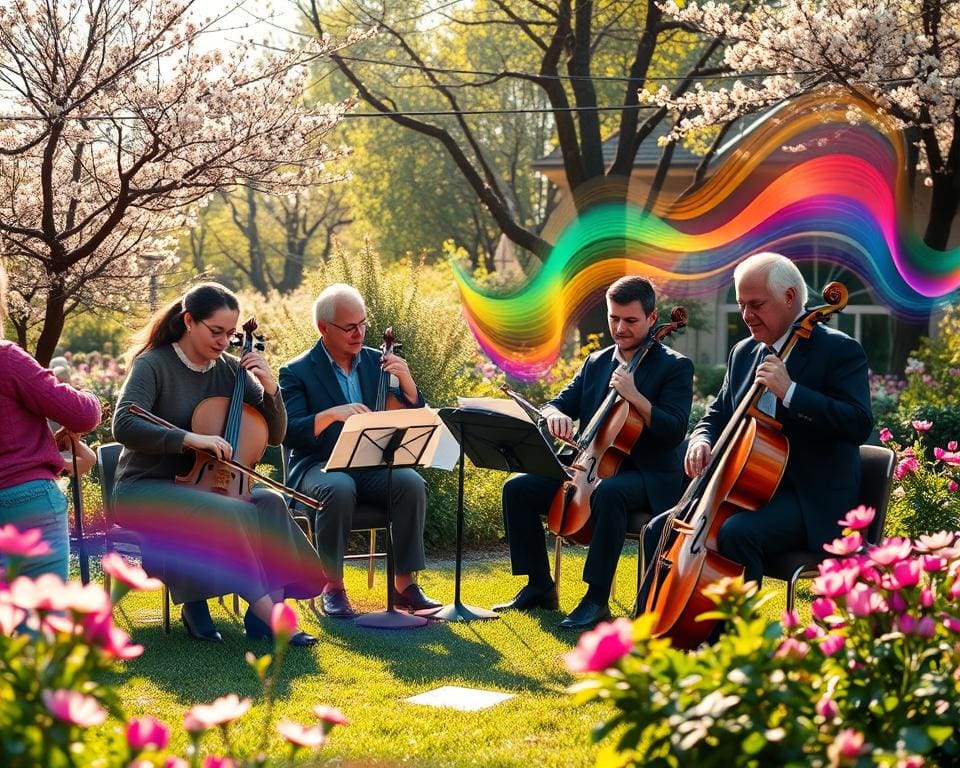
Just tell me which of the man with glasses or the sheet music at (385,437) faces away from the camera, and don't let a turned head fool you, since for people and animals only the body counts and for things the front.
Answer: the sheet music

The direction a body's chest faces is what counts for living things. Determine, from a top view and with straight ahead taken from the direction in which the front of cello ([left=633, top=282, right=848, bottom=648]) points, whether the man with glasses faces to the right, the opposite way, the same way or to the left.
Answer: to the left

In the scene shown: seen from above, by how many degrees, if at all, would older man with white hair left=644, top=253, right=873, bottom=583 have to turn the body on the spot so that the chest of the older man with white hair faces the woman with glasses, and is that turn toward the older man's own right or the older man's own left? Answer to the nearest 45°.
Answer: approximately 45° to the older man's own right

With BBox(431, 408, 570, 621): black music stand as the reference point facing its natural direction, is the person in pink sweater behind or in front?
behind

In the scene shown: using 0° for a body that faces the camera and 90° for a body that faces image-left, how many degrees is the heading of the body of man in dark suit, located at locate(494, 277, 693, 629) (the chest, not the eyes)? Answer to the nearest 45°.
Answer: approximately 45°

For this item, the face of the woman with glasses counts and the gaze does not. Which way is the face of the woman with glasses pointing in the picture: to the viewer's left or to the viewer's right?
to the viewer's right

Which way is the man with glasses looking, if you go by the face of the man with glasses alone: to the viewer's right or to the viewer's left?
to the viewer's right

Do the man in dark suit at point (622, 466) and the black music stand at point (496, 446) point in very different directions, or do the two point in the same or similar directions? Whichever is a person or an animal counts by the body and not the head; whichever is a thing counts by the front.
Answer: very different directions

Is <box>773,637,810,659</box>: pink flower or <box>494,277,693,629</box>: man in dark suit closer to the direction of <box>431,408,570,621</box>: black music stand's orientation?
the man in dark suit

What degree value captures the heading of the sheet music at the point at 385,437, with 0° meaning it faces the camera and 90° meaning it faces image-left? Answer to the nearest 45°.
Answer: approximately 180°

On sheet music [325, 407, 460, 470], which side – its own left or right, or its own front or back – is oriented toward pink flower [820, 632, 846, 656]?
back

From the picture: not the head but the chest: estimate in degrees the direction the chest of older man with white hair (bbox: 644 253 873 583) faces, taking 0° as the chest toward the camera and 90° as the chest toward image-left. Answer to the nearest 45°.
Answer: approximately 45°
